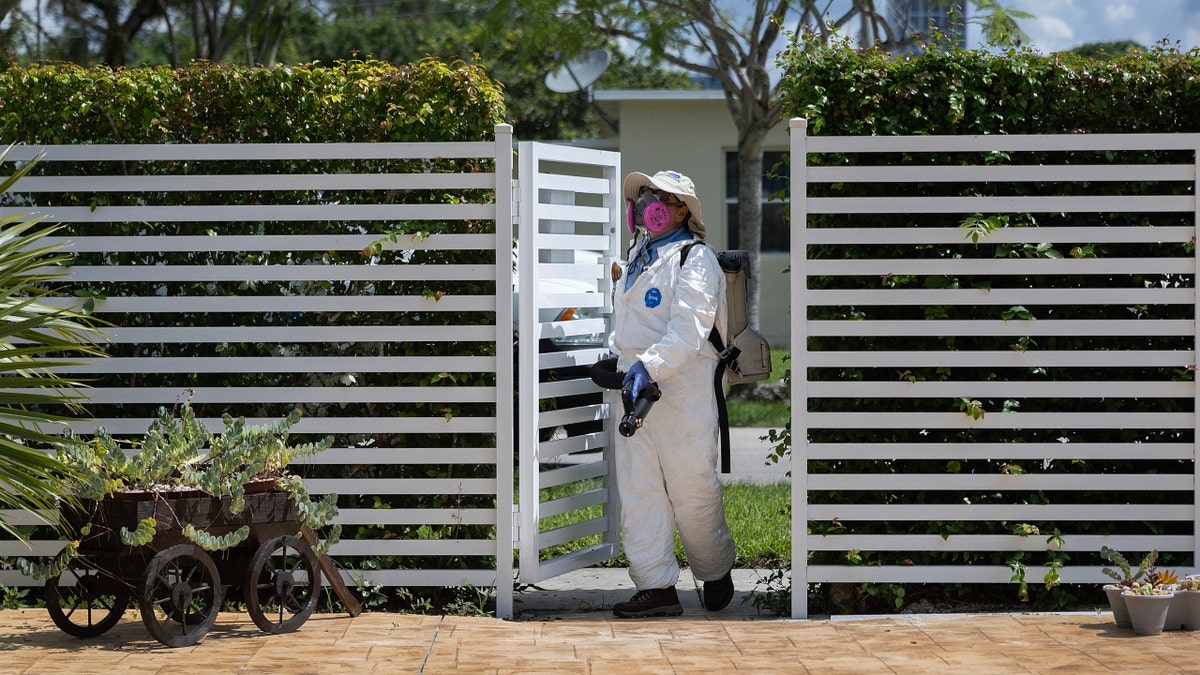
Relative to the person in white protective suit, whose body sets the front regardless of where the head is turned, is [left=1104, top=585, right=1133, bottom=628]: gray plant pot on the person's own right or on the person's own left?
on the person's own left

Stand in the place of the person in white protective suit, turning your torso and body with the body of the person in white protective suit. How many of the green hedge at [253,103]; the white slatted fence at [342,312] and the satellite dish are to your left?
0

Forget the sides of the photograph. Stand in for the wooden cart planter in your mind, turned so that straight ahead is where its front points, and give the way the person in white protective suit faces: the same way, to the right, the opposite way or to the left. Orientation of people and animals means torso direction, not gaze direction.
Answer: the opposite way

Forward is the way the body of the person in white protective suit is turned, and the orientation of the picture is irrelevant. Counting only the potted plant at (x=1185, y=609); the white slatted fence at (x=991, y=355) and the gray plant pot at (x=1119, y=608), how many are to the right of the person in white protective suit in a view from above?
0

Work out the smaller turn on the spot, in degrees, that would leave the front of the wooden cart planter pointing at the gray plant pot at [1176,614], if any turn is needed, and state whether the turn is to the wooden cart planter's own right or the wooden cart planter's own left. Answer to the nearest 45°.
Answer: approximately 45° to the wooden cart planter's own right

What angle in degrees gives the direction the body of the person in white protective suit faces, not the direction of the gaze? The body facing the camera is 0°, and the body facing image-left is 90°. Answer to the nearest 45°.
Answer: approximately 45°

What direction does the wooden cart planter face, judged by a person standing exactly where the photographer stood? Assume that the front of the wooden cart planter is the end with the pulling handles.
facing away from the viewer and to the right of the viewer

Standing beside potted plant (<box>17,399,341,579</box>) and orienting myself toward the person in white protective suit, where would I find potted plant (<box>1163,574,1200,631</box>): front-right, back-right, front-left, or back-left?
front-right

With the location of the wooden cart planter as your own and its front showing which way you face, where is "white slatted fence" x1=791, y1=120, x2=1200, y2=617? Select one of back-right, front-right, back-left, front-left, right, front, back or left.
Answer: front-right

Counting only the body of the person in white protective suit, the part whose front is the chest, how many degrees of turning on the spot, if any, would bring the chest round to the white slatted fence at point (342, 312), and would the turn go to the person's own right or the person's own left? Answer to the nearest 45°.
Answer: approximately 45° to the person's own right

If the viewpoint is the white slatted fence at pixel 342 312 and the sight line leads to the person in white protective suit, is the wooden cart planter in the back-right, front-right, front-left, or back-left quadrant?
back-right
